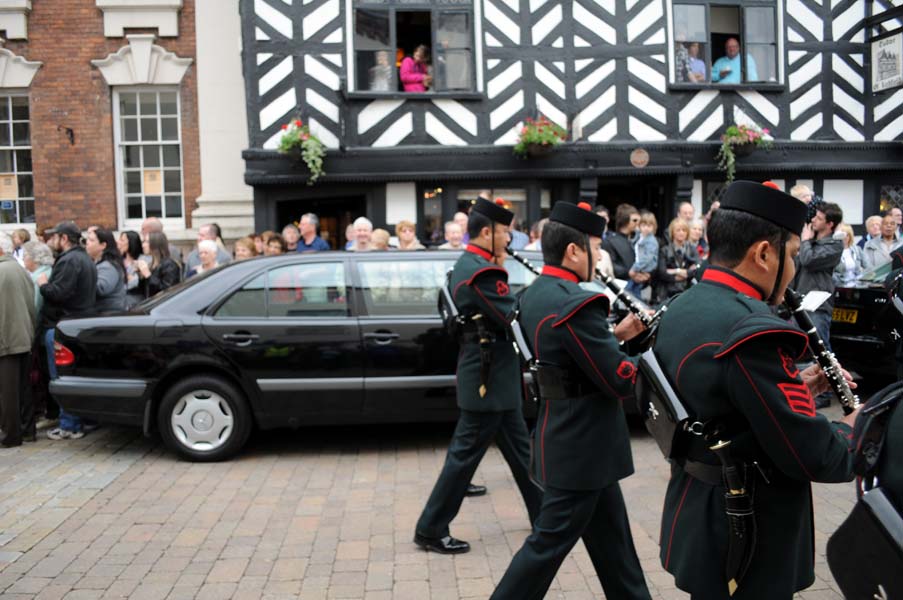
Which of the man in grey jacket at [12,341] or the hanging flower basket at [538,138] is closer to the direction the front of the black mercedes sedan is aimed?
the hanging flower basket

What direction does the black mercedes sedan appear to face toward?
to the viewer's right

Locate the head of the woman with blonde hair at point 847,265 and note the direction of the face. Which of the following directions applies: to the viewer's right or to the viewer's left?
to the viewer's left

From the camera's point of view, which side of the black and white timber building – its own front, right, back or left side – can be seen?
front

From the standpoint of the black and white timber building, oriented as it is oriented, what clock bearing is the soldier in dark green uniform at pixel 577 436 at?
The soldier in dark green uniform is roughly at 12 o'clock from the black and white timber building.

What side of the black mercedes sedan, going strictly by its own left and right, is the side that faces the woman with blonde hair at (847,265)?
front

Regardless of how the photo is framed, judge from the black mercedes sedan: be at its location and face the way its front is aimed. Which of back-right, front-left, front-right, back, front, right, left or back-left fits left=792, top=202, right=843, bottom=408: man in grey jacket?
front

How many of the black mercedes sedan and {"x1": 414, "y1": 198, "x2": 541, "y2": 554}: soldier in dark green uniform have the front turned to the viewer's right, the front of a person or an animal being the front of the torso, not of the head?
2

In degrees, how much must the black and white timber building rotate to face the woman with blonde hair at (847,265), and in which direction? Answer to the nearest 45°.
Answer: approximately 45° to its left

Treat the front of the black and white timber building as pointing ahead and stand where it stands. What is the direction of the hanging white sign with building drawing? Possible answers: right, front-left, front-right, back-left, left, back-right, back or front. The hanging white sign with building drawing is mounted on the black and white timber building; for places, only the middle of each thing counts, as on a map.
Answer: left

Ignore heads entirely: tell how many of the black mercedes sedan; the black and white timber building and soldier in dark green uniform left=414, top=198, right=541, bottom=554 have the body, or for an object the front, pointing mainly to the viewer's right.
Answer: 2
